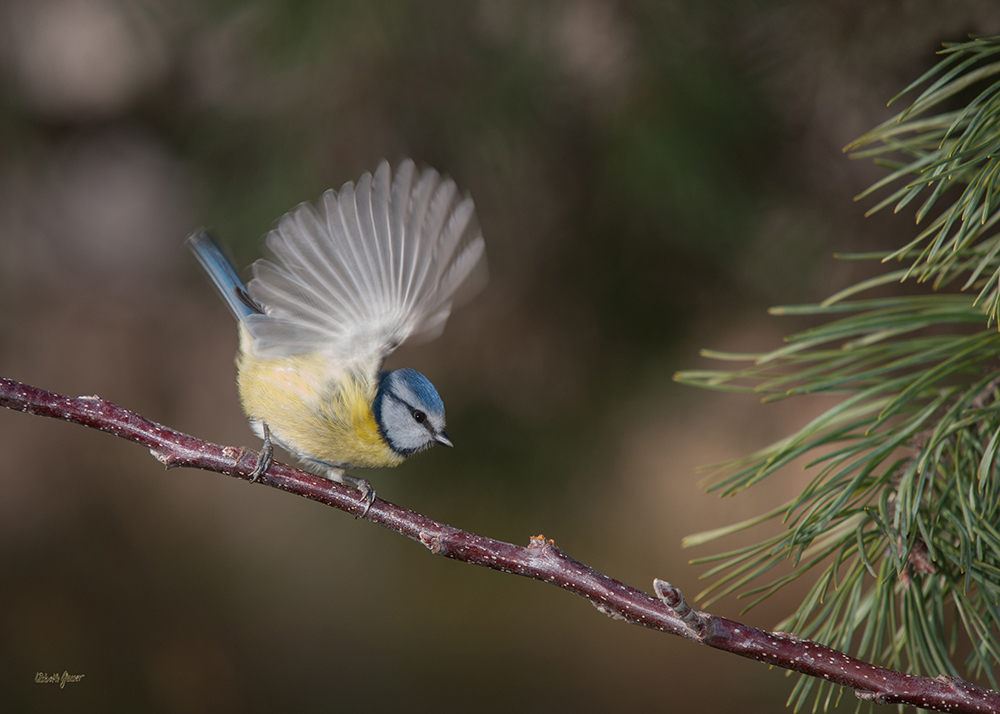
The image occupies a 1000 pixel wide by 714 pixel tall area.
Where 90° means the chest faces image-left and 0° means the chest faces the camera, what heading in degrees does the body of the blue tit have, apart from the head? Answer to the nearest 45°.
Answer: approximately 270°
